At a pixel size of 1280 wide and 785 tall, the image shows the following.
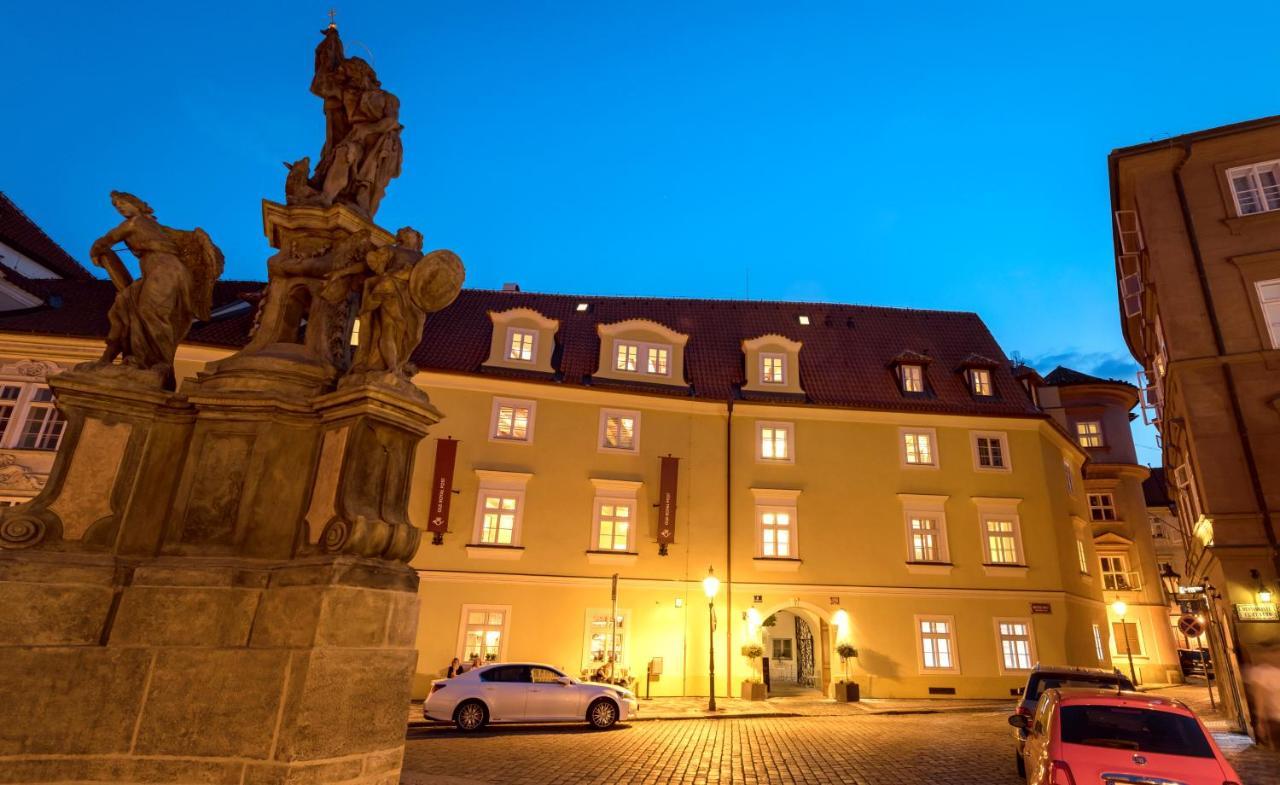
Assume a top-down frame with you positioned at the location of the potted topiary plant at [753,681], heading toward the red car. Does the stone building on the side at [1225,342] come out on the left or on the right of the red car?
left

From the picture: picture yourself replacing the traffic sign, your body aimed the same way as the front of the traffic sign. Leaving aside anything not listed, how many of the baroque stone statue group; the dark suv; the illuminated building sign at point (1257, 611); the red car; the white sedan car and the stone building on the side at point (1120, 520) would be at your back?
1

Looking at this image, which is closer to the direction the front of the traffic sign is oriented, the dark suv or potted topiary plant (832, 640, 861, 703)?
the dark suv

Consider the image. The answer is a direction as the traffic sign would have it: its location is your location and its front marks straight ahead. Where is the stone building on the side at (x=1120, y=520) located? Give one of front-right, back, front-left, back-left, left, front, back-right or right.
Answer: back

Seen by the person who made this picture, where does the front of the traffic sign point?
facing the viewer

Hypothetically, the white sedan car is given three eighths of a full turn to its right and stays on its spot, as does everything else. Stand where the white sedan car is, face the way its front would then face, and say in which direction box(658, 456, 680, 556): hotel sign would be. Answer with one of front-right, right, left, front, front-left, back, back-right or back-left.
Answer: back

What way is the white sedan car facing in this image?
to the viewer's right

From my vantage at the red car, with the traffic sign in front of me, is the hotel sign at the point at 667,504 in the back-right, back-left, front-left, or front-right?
front-left

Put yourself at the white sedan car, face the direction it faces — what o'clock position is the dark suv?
The dark suv is roughly at 1 o'clock from the white sedan car.

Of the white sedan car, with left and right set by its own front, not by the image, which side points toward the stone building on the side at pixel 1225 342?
front
